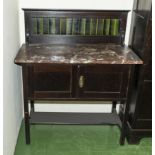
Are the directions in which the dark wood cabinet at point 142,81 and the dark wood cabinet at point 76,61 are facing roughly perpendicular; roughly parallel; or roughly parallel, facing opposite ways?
roughly parallel

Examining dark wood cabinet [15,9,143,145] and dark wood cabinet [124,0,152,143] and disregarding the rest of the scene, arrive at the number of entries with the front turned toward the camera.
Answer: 2

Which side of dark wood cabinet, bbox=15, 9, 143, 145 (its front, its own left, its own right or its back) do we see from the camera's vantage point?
front

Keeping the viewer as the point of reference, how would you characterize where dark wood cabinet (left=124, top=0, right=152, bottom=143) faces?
facing the viewer
